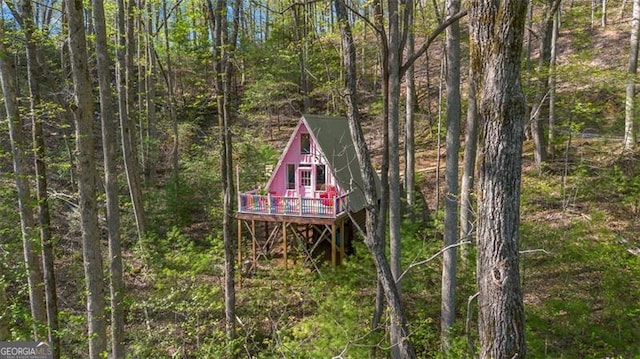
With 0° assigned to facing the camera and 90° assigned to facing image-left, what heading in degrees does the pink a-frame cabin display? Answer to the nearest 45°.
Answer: approximately 45°
